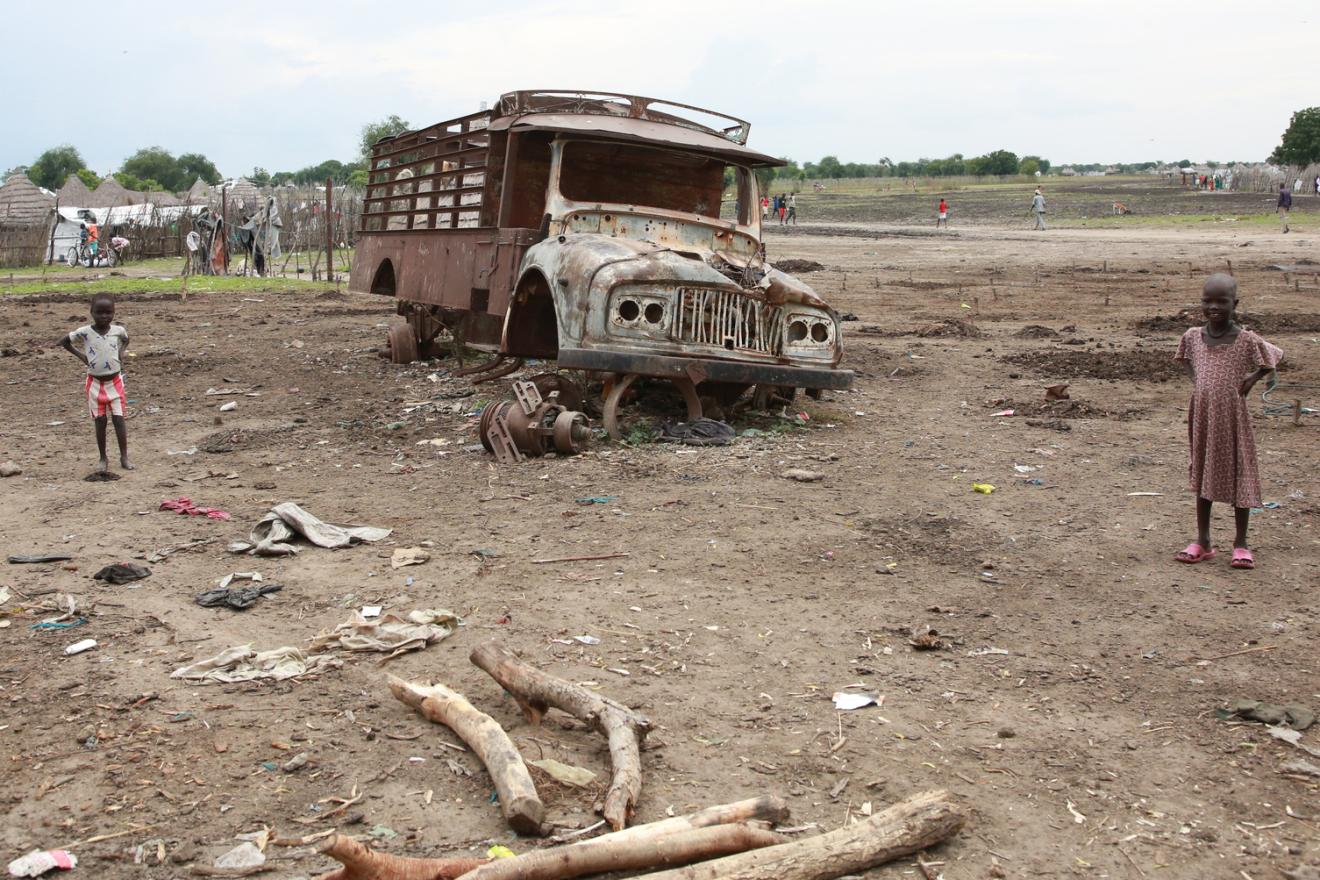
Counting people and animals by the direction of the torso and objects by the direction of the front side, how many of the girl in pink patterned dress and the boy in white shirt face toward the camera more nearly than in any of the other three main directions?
2

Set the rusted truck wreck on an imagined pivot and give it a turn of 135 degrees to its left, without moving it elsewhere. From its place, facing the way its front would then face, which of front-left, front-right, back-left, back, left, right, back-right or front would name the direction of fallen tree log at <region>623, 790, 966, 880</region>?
back

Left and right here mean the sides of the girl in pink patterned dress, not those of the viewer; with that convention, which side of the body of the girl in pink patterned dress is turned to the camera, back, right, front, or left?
front

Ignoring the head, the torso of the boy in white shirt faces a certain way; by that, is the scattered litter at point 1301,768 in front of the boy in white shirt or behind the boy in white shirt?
in front

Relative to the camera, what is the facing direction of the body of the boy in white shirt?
toward the camera

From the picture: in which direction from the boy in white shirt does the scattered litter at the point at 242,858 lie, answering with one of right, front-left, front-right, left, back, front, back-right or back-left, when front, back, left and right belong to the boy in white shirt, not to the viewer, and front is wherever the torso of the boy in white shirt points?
front

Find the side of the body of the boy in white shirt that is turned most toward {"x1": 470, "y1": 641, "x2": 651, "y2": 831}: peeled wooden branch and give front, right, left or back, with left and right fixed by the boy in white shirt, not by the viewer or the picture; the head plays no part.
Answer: front

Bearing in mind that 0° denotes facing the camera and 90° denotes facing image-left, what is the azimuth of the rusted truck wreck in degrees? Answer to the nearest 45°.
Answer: approximately 315°

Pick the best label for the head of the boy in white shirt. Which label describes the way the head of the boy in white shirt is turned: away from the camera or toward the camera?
toward the camera

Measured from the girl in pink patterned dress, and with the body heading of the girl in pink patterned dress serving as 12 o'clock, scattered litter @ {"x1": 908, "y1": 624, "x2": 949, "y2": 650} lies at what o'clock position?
The scattered litter is roughly at 1 o'clock from the girl in pink patterned dress.
